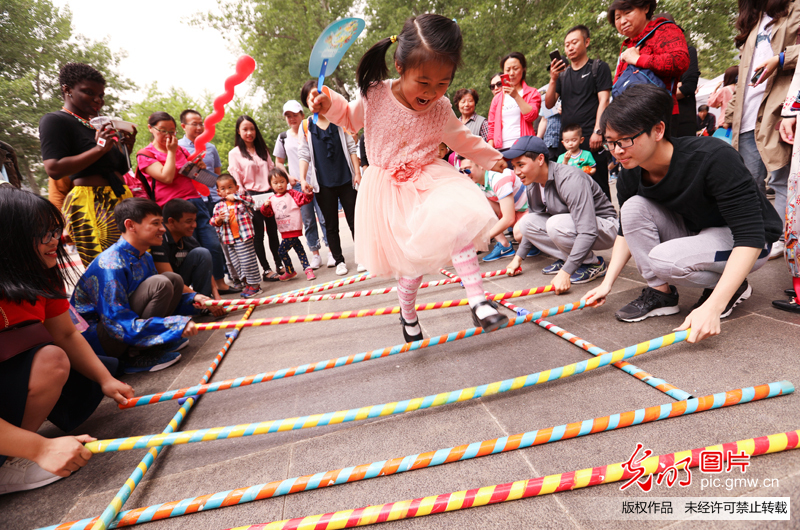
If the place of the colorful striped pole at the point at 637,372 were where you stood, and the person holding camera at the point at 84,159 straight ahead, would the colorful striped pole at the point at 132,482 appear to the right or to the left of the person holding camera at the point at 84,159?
left

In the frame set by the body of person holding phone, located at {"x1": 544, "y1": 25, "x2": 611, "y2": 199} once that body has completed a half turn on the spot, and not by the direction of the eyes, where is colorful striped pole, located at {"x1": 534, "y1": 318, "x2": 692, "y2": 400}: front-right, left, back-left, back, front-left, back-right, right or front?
back-right

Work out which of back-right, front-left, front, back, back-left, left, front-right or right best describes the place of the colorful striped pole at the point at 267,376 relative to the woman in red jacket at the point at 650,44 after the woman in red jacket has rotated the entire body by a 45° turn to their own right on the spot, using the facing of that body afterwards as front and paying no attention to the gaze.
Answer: front-left

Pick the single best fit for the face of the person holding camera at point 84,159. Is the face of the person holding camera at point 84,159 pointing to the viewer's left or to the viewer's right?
to the viewer's right

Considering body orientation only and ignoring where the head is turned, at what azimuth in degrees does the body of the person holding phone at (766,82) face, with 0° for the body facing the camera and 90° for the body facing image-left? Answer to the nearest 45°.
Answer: approximately 45°

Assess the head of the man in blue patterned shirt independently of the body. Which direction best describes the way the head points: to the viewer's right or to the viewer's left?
to the viewer's right

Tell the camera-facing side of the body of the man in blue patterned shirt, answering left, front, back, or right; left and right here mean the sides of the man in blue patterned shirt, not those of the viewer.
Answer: right

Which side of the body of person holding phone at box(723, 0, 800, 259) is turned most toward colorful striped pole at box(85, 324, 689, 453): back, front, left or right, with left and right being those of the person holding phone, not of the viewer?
front

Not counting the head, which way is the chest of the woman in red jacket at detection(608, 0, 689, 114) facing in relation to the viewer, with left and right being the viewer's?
facing the viewer and to the left of the viewer

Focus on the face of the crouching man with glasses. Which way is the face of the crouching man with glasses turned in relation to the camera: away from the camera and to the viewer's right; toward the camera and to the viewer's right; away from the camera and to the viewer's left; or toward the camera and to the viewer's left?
toward the camera and to the viewer's left

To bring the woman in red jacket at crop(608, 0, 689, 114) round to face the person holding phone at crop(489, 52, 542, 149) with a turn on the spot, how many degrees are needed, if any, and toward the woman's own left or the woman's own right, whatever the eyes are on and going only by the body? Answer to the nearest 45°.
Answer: approximately 90° to the woman's own right

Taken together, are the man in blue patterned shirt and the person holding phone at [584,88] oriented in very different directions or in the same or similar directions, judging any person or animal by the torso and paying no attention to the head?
very different directions

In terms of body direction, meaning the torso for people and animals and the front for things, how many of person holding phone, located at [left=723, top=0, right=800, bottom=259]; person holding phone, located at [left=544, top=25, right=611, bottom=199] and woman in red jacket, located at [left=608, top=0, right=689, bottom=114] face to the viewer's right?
0

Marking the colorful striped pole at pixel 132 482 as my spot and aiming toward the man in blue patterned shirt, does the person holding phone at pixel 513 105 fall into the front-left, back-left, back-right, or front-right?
front-right

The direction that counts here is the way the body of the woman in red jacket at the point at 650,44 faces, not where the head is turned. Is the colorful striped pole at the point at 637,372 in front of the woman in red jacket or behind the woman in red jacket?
in front
